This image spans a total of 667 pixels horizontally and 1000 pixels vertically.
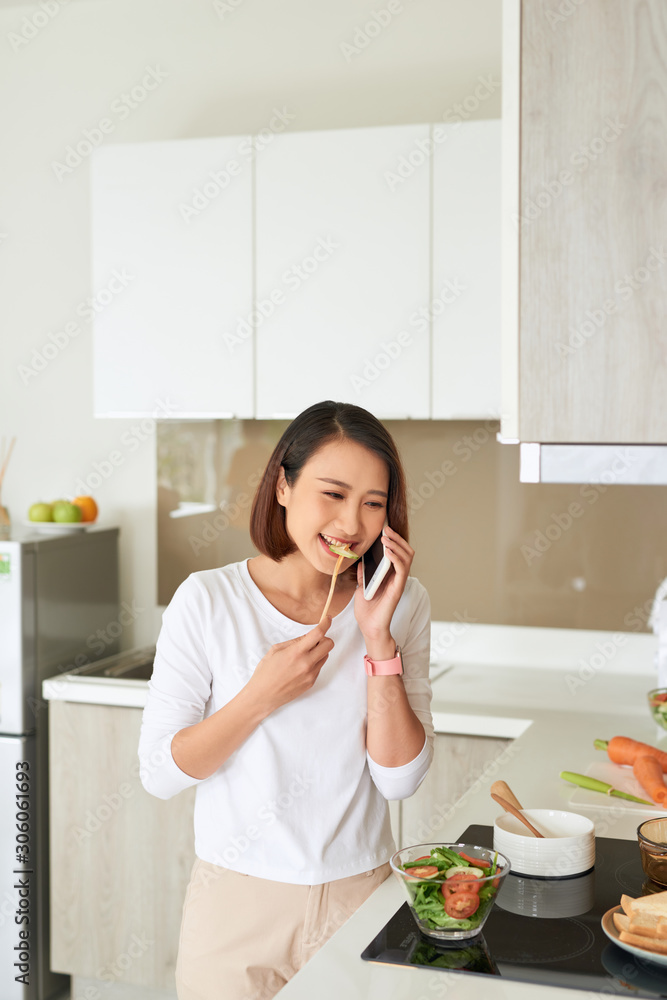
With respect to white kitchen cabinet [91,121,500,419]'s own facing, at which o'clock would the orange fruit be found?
The orange fruit is roughly at 4 o'clock from the white kitchen cabinet.

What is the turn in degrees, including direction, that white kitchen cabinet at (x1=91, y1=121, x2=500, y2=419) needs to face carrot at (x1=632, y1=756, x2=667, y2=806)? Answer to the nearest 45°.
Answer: approximately 45° to its left

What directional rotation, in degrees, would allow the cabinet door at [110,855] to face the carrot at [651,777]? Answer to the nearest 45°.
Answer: approximately 45° to its left

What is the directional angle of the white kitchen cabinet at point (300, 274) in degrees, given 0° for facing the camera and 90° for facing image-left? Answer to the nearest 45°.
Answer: approximately 0°
